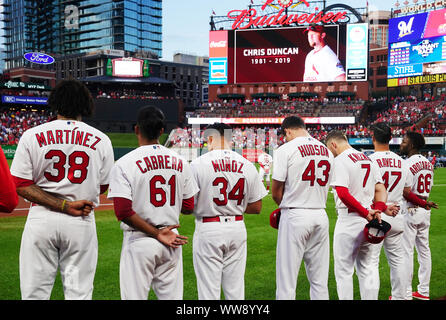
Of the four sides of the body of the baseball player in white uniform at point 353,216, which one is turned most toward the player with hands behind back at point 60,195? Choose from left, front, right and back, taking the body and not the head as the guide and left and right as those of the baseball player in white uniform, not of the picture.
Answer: left

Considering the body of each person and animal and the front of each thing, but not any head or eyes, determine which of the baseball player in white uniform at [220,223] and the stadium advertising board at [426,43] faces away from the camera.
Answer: the baseball player in white uniform

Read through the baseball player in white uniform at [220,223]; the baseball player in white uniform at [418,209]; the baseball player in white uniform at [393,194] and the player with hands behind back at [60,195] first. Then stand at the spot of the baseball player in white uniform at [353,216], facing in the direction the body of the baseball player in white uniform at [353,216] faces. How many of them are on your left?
2

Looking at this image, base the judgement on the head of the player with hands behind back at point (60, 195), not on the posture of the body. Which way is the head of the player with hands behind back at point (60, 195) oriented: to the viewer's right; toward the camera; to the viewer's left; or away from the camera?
away from the camera

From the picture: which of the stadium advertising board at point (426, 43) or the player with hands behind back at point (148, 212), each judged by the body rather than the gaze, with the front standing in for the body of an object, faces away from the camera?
the player with hands behind back

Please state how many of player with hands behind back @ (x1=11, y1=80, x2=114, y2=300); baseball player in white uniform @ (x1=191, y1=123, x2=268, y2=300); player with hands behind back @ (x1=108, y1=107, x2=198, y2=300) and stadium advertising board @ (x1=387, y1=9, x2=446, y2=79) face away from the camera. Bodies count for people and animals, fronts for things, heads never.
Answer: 3

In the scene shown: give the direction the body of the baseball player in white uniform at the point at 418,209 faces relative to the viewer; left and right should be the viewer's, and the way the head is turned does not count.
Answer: facing away from the viewer and to the left of the viewer

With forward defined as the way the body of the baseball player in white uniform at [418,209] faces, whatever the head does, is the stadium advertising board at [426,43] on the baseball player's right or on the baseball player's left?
on the baseball player's right

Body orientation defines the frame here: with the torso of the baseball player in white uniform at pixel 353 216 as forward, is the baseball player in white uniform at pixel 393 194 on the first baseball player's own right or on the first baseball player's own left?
on the first baseball player's own right

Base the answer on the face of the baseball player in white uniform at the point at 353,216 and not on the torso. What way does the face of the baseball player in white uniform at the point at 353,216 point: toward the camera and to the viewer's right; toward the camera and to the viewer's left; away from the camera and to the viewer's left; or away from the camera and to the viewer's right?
away from the camera and to the viewer's left

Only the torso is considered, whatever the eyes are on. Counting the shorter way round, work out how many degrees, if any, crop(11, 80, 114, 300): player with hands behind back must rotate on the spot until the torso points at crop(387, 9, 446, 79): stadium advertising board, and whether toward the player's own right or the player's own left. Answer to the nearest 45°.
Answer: approximately 45° to the player's own right

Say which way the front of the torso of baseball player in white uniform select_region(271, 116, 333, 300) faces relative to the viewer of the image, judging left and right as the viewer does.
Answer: facing away from the viewer and to the left of the viewer

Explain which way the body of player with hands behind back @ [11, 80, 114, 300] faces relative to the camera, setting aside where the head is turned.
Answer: away from the camera
